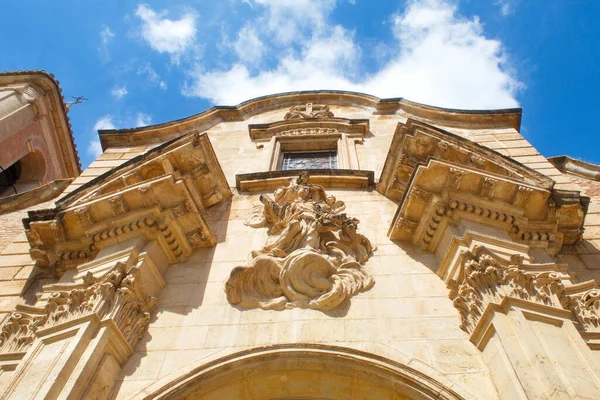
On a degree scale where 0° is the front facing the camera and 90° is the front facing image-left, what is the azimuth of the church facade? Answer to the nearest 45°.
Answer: approximately 0°
